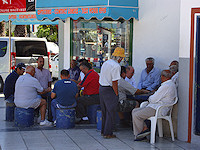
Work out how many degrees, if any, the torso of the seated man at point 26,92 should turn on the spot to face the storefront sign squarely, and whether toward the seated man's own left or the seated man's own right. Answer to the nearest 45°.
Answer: approximately 45° to the seated man's own left

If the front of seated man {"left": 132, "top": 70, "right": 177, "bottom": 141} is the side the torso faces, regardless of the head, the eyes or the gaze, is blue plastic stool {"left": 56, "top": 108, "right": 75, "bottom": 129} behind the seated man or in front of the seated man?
in front

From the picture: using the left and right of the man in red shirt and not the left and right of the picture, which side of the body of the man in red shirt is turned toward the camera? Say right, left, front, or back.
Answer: left

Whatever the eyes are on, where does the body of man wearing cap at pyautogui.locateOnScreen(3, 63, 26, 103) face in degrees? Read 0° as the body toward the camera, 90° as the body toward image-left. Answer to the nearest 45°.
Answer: approximately 270°

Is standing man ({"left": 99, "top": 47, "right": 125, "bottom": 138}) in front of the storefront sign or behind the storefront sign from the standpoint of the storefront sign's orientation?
in front

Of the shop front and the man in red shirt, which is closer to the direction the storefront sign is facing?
the man in red shirt

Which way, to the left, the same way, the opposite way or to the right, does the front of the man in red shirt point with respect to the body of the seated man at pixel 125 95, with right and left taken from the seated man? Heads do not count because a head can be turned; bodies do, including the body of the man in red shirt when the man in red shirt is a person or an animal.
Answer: the opposite way
